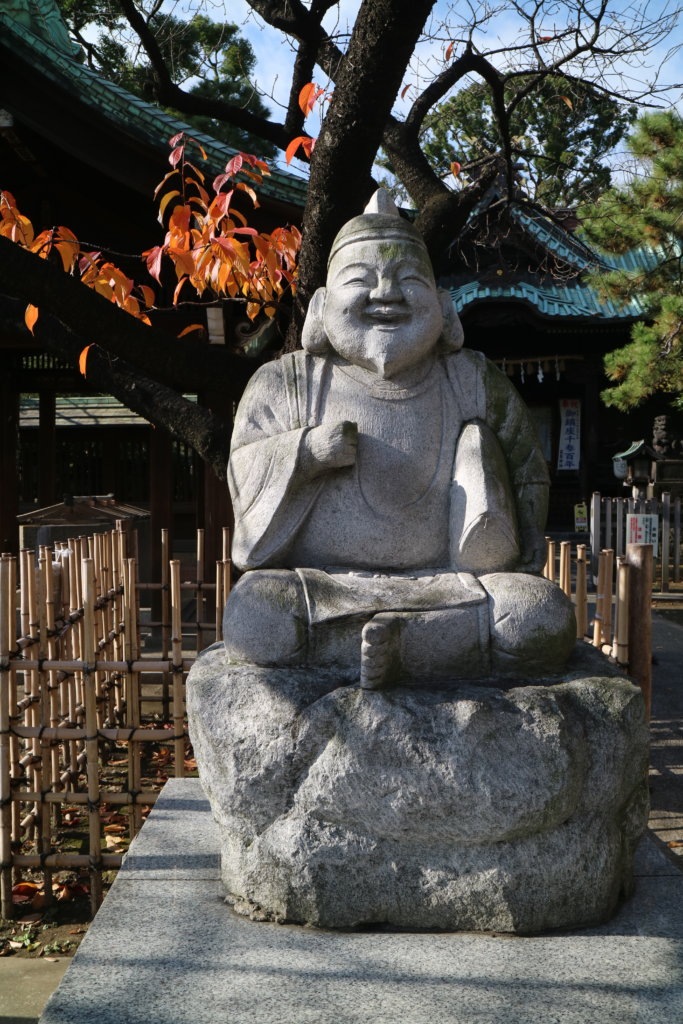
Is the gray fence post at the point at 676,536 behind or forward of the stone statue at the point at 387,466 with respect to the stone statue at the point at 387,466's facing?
behind

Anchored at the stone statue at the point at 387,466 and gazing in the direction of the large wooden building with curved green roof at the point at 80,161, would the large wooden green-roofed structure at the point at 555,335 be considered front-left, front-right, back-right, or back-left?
front-right

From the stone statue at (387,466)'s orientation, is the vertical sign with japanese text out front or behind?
behind

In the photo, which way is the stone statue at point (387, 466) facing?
toward the camera

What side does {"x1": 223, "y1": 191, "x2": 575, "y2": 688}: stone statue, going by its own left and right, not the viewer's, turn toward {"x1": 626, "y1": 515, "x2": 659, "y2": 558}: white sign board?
back

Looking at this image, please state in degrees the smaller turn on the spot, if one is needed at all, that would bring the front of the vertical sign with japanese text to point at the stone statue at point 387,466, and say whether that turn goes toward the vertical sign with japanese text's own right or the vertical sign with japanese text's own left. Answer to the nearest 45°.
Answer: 0° — it already faces it

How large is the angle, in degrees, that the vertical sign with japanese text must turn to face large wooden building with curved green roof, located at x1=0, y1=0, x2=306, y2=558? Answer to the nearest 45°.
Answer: approximately 45° to its right

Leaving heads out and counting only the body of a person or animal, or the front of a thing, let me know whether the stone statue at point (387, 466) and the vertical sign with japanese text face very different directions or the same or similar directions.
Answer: same or similar directions

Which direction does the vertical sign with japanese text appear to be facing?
toward the camera

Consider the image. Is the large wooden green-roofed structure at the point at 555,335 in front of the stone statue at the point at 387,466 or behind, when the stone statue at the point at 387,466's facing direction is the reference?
behind

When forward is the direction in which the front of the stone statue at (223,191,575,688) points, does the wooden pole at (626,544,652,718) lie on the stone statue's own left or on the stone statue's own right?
on the stone statue's own left

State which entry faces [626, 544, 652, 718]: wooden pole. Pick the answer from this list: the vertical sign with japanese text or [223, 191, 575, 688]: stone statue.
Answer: the vertical sign with japanese text
